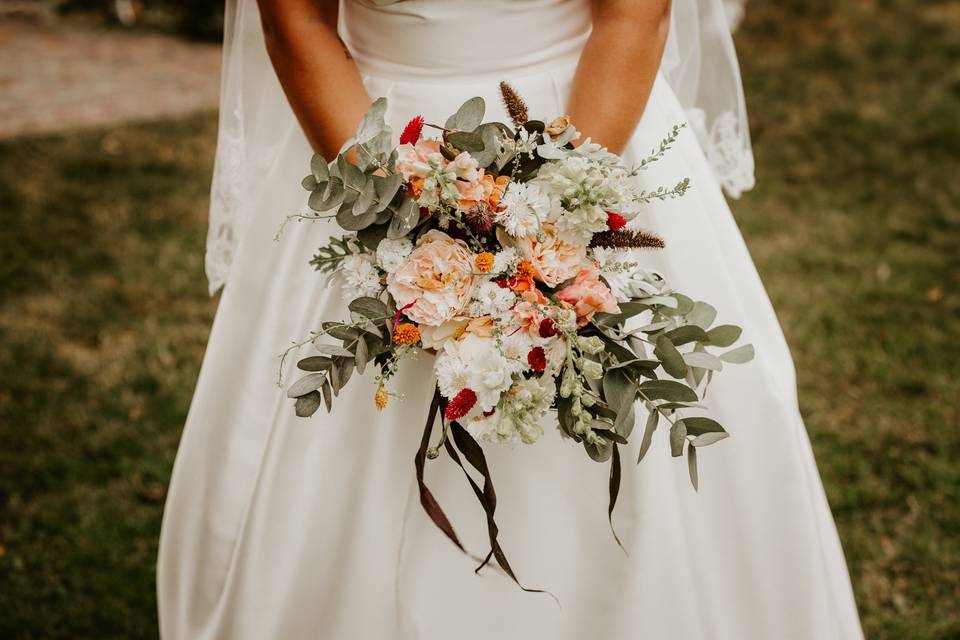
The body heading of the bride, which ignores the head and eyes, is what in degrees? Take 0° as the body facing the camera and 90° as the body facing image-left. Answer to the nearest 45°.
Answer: approximately 0°
